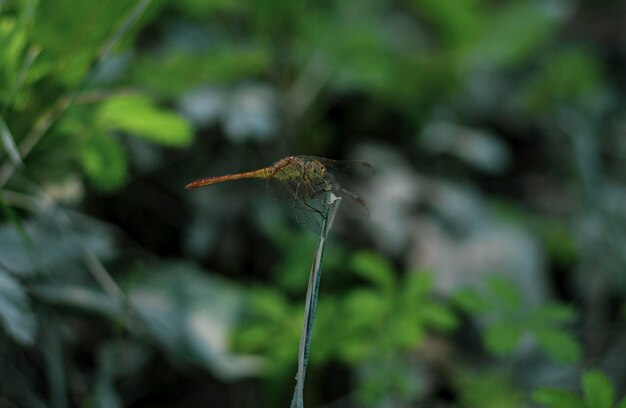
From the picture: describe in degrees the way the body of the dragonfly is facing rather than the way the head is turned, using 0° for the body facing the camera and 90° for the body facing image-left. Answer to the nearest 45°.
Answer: approximately 270°

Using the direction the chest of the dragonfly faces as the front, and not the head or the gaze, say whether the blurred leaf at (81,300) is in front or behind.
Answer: behind
